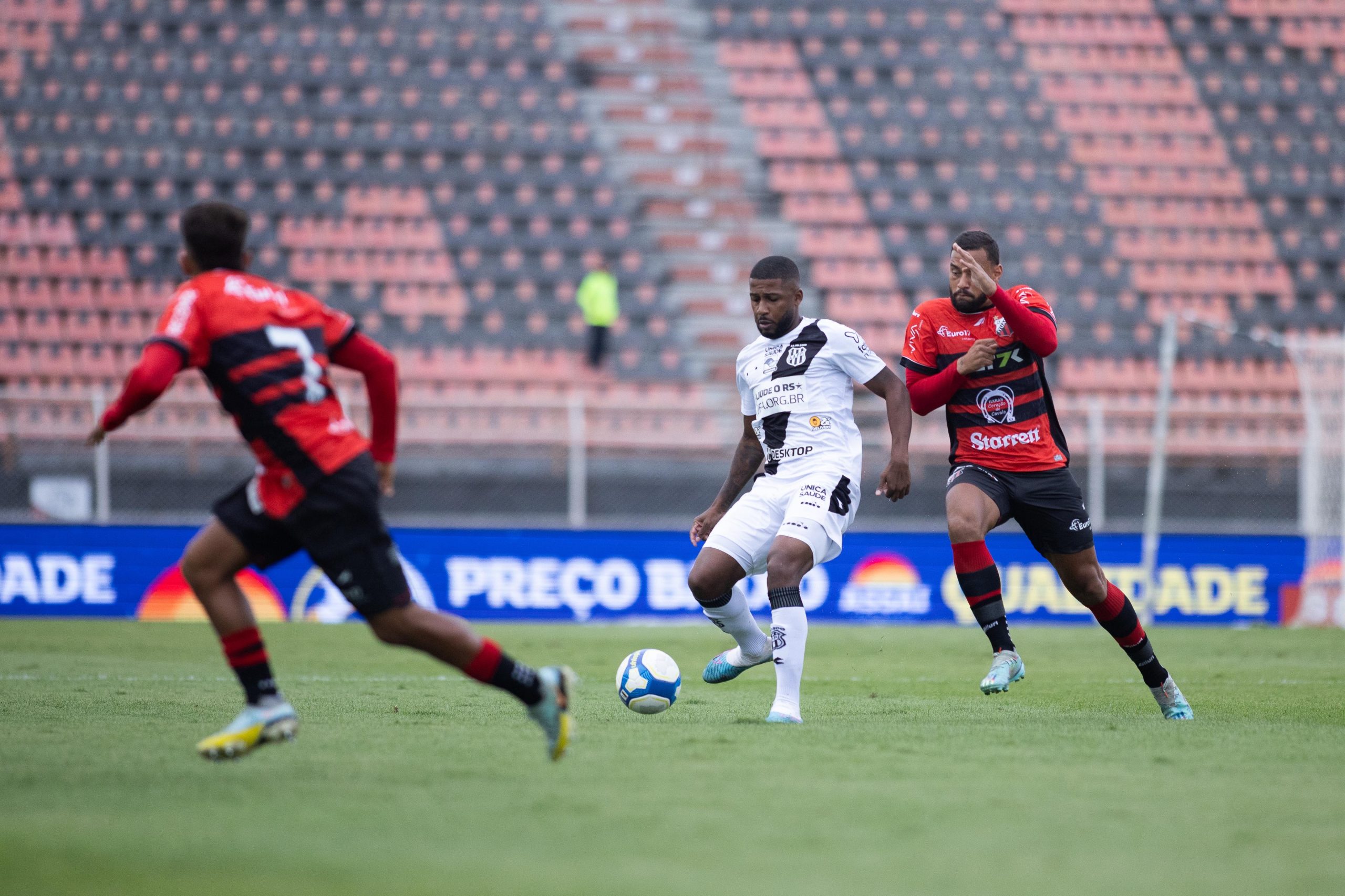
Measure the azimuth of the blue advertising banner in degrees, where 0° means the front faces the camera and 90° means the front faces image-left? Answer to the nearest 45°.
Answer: approximately 0°

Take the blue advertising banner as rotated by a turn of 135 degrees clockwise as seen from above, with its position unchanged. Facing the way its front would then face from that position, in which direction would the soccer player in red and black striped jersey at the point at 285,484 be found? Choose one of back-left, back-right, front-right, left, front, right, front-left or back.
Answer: back-left

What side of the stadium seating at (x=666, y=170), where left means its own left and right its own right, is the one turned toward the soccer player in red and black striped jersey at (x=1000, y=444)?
front

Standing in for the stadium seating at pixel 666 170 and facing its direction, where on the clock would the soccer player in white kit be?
The soccer player in white kit is roughly at 12 o'clock from the stadium seating.

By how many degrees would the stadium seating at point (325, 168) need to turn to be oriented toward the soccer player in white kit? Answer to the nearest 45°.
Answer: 0° — it already faces them

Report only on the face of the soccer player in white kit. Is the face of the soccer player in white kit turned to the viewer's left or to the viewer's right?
to the viewer's left

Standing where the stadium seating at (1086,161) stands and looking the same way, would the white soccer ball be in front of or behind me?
in front

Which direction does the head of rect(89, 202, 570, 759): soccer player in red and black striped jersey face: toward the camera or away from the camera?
away from the camera
